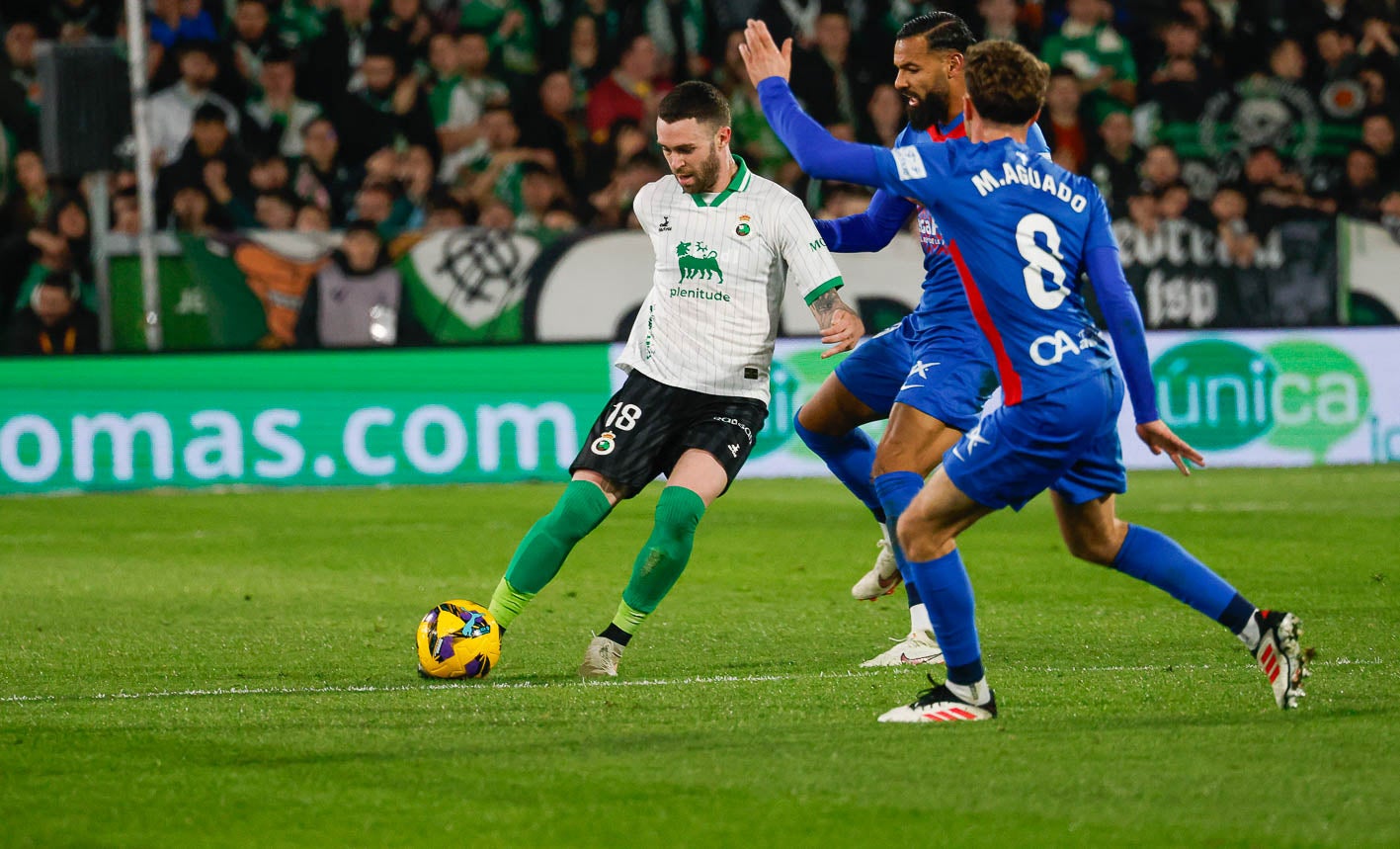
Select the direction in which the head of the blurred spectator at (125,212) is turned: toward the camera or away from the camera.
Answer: toward the camera

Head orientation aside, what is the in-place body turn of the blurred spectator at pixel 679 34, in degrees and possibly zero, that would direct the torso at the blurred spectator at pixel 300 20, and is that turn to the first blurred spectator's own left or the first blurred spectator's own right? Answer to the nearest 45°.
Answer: approximately 90° to the first blurred spectator's own right

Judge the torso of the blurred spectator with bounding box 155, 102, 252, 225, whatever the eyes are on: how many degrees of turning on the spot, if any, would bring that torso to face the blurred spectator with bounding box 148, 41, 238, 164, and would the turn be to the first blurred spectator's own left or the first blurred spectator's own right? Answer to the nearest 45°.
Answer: approximately 180°

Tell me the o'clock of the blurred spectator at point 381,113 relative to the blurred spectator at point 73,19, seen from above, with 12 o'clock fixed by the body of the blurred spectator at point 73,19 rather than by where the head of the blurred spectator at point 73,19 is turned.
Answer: the blurred spectator at point 381,113 is roughly at 10 o'clock from the blurred spectator at point 73,19.

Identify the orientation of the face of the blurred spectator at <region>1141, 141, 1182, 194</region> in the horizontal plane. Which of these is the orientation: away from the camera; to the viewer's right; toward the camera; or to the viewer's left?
toward the camera

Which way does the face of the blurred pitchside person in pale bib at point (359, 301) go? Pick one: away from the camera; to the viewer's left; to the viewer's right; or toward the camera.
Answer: toward the camera

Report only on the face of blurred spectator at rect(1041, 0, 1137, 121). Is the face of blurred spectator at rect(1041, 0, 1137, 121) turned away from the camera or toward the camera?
toward the camera

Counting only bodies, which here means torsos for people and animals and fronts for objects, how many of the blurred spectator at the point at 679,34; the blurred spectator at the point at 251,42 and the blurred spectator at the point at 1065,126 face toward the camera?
3

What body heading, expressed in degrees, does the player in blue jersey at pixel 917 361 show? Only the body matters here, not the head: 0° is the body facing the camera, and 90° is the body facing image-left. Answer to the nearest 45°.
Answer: approximately 45°

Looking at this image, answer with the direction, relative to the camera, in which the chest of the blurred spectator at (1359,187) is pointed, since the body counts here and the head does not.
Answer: toward the camera

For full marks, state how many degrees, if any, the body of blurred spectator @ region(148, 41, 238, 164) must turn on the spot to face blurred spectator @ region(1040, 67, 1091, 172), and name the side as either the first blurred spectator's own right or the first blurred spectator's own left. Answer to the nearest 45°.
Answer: approximately 45° to the first blurred spectator's own left

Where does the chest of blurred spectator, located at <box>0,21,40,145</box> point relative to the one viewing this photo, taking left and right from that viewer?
facing the viewer

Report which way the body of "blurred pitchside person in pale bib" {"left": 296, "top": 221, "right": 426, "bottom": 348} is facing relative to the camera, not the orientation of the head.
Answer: toward the camera

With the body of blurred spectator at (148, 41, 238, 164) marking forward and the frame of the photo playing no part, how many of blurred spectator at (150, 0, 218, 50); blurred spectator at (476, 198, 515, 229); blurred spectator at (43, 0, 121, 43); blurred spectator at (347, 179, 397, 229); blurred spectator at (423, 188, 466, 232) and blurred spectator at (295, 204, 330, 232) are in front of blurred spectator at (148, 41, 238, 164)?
4

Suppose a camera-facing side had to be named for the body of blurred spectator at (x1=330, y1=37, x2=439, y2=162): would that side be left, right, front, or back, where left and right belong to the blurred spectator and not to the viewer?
front

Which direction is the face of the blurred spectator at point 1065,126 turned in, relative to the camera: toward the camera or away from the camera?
toward the camera

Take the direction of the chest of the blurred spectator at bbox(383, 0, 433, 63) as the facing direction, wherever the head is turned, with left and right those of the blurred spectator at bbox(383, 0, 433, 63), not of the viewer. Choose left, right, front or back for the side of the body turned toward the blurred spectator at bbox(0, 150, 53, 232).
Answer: right

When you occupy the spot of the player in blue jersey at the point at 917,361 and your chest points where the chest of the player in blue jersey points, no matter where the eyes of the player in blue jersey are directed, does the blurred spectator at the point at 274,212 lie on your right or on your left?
on your right

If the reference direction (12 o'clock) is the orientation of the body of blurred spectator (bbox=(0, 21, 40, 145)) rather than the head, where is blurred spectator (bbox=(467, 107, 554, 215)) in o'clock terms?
blurred spectator (bbox=(467, 107, 554, 215)) is roughly at 10 o'clock from blurred spectator (bbox=(0, 21, 40, 145)).
